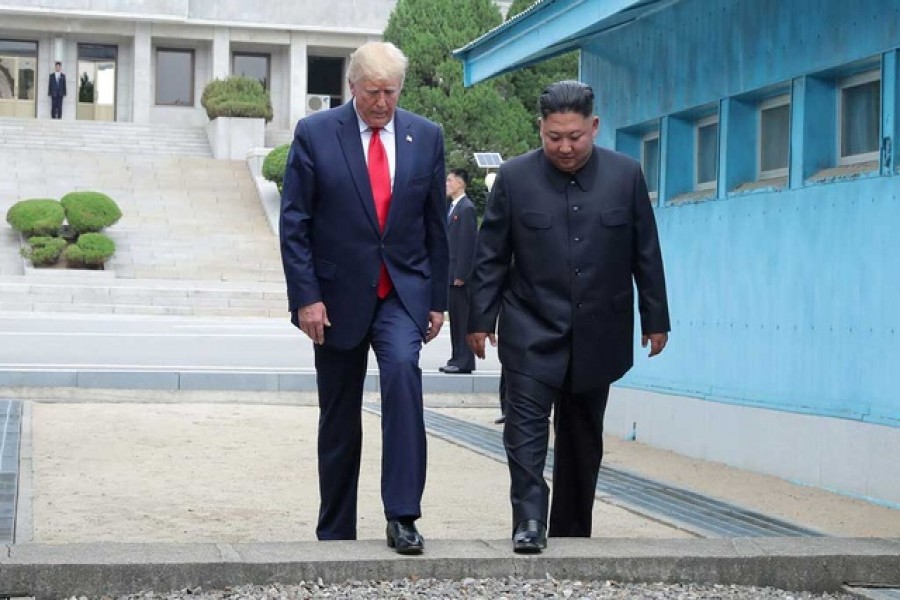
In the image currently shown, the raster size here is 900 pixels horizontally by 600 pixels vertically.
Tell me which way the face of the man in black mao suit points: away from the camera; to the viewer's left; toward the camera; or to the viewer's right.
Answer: toward the camera

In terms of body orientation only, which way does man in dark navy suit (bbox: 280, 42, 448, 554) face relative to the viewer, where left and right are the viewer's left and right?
facing the viewer

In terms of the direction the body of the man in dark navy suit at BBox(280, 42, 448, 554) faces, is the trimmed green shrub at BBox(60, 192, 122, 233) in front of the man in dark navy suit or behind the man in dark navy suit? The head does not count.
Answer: behind

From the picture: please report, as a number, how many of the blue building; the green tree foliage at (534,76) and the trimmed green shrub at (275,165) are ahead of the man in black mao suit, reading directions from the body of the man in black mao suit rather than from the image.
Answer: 0

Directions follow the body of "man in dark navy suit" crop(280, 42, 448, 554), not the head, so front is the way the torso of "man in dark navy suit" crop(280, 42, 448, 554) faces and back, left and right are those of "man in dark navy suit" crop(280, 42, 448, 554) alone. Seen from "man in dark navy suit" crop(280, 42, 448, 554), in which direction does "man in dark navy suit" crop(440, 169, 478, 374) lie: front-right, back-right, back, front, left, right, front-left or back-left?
back

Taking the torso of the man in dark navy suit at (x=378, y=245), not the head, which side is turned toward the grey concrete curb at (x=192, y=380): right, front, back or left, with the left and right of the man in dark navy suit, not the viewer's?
back

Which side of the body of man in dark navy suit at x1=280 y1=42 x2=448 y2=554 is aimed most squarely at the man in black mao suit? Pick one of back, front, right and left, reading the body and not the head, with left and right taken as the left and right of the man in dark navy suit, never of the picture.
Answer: left

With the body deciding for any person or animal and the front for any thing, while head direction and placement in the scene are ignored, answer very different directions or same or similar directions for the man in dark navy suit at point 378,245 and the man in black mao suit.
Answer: same or similar directions

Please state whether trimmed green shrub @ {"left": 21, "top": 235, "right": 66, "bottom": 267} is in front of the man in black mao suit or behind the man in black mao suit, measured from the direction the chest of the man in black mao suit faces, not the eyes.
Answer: behind

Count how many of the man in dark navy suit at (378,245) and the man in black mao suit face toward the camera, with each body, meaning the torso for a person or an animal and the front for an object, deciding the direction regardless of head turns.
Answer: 2

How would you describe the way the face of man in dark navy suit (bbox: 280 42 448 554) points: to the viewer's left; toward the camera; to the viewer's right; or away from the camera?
toward the camera
